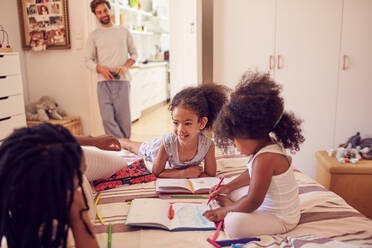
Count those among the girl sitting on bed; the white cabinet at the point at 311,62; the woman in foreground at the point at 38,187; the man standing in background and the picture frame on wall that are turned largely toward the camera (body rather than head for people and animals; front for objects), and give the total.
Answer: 3

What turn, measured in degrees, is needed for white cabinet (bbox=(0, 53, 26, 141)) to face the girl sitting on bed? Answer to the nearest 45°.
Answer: approximately 45° to its right

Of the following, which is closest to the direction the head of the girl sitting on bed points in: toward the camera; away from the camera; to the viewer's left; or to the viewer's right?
to the viewer's left

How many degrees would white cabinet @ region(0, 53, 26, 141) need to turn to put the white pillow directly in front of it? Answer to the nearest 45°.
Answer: approximately 45° to its right

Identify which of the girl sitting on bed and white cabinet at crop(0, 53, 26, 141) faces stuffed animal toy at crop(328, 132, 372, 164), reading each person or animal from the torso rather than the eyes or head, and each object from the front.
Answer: the white cabinet

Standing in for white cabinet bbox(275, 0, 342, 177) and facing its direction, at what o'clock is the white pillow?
The white pillow is roughly at 1 o'clock from the white cabinet.

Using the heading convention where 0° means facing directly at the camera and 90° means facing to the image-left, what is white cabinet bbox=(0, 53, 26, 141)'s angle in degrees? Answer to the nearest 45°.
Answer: approximately 315°

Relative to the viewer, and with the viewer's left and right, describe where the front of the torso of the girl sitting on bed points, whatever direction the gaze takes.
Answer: facing to the left of the viewer

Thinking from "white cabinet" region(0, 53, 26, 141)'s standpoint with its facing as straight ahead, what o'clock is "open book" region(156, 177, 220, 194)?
The open book is roughly at 1 o'clock from the white cabinet.

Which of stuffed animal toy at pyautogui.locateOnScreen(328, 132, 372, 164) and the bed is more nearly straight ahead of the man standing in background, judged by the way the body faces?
the bed

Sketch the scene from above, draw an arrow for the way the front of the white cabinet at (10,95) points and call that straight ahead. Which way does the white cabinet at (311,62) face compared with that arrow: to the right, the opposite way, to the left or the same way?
to the right

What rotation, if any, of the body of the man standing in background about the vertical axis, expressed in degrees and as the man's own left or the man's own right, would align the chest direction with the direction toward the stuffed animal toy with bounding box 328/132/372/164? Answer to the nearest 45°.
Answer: approximately 45° to the man's own left
